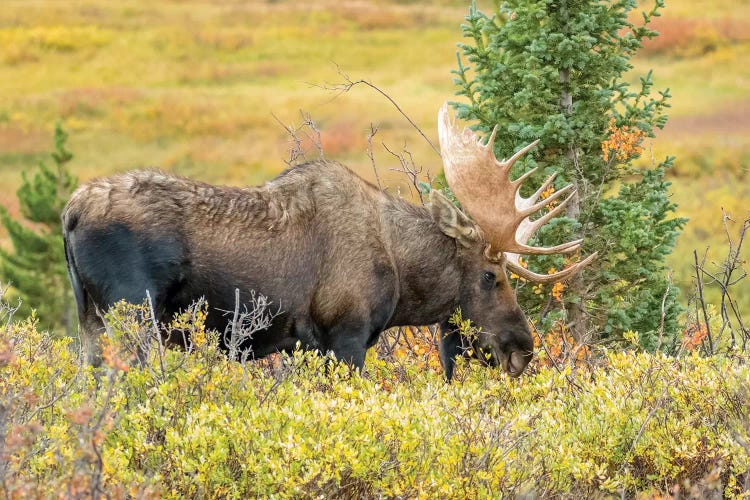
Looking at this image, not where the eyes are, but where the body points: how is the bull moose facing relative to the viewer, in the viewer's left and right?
facing to the right of the viewer

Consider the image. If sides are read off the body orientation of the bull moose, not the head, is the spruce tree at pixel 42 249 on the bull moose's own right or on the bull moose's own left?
on the bull moose's own left

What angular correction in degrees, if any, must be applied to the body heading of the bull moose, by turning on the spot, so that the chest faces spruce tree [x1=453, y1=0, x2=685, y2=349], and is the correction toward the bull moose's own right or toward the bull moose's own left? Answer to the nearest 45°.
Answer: approximately 45° to the bull moose's own left
